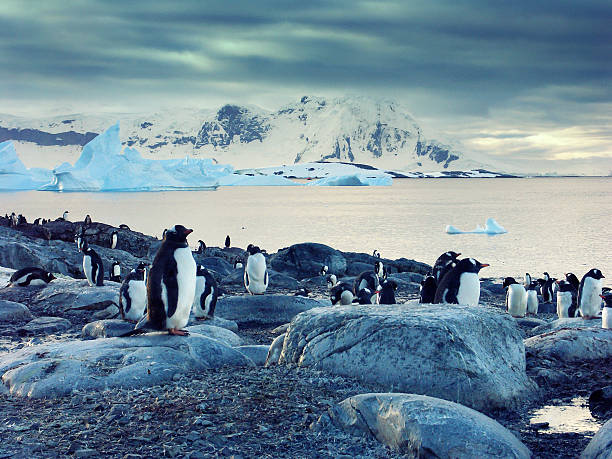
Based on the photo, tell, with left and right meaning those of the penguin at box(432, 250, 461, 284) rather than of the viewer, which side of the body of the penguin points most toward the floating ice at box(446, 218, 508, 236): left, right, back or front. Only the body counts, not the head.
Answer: left

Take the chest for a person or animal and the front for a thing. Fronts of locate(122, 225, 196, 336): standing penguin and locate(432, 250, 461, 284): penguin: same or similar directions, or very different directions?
same or similar directions

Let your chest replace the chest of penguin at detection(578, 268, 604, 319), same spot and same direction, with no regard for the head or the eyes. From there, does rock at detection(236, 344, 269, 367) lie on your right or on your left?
on your right

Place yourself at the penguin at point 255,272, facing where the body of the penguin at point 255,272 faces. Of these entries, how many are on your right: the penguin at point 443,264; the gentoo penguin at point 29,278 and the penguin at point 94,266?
2

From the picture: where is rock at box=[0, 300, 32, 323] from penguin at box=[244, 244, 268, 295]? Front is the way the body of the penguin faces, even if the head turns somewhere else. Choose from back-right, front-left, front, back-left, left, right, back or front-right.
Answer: front-right

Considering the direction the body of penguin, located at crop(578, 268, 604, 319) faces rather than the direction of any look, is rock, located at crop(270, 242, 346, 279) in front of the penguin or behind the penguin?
behind

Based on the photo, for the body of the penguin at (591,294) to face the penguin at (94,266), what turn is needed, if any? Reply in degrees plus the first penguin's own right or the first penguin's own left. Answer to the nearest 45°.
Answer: approximately 135° to the first penguin's own right

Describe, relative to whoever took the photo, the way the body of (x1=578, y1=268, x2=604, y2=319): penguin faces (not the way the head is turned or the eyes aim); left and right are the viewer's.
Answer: facing the viewer and to the right of the viewer

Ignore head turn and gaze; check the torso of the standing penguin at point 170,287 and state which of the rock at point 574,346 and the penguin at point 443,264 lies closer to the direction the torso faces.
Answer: the rock

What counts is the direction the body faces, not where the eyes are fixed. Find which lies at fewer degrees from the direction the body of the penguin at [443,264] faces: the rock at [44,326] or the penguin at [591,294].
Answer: the penguin

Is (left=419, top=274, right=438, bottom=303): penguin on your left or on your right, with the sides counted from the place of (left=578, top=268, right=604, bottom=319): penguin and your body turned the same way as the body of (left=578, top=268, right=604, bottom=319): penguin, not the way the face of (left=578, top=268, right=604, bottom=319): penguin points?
on your right

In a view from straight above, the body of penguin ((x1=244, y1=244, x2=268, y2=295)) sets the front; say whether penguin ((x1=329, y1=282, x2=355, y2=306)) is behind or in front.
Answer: in front

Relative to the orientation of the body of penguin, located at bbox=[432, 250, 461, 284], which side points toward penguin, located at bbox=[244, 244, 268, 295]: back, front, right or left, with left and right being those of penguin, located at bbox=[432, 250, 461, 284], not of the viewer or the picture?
back

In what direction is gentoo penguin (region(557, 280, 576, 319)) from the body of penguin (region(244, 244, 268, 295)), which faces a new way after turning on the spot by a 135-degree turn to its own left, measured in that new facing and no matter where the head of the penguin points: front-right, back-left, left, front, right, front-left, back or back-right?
front-right

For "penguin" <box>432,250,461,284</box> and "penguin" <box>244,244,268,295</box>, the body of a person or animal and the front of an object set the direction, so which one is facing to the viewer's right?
"penguin" <box>432,250,461,284</box>
